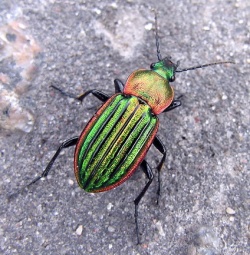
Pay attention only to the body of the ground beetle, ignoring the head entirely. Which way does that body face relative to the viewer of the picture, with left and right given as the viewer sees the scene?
facing away from the viewer and to the right of the viewer

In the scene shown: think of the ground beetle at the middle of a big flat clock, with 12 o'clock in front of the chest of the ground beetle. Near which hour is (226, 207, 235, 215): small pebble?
The small pebble is roughly at 2 o'clock from the ground beetle.
